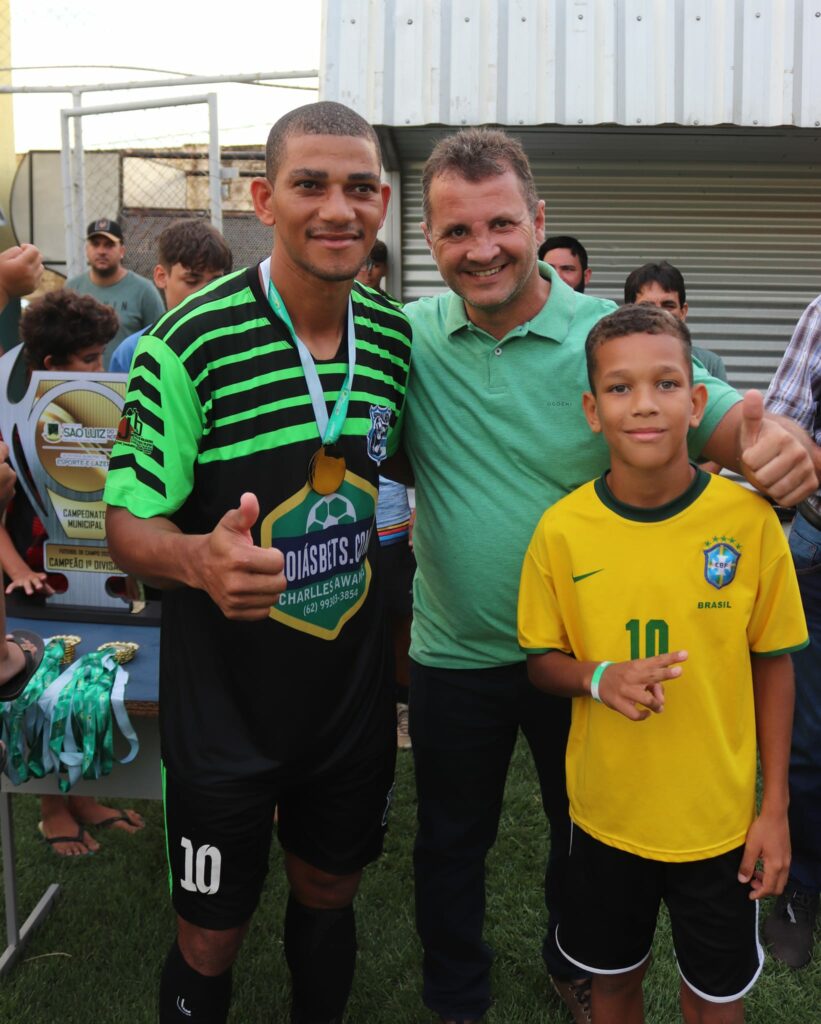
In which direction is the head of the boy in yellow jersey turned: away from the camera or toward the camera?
toward the camera

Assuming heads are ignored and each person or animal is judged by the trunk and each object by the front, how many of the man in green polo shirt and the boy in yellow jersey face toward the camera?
2

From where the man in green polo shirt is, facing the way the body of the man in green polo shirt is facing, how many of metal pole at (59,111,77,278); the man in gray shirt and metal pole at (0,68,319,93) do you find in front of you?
0

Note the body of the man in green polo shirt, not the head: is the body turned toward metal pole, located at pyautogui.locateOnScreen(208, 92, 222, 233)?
no

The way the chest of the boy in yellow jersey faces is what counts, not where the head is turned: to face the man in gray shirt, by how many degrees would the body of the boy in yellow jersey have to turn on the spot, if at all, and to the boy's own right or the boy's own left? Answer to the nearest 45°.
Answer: approximately 135° to the boy's own right

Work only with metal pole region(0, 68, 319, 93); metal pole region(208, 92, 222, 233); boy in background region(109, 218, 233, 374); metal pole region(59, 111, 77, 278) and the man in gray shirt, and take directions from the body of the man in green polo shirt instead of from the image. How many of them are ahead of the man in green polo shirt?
0

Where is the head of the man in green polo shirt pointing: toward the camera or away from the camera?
toward the camera

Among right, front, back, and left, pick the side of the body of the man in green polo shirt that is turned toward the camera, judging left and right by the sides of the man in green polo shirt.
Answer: front

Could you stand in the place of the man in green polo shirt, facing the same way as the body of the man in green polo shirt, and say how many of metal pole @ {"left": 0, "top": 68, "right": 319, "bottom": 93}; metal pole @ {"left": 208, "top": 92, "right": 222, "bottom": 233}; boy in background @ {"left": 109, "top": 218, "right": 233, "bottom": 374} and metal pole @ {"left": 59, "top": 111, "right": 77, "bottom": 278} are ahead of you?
0

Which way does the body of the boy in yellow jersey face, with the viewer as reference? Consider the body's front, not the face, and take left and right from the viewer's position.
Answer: facing the viewer

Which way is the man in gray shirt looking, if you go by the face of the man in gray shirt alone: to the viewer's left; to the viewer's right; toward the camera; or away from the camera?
toward the camera

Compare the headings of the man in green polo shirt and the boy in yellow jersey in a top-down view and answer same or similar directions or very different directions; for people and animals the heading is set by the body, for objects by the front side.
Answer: same or similar directions

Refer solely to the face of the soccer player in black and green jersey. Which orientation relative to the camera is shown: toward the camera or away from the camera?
toward the camera

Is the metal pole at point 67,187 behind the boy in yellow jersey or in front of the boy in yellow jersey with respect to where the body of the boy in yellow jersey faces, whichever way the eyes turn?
behind
